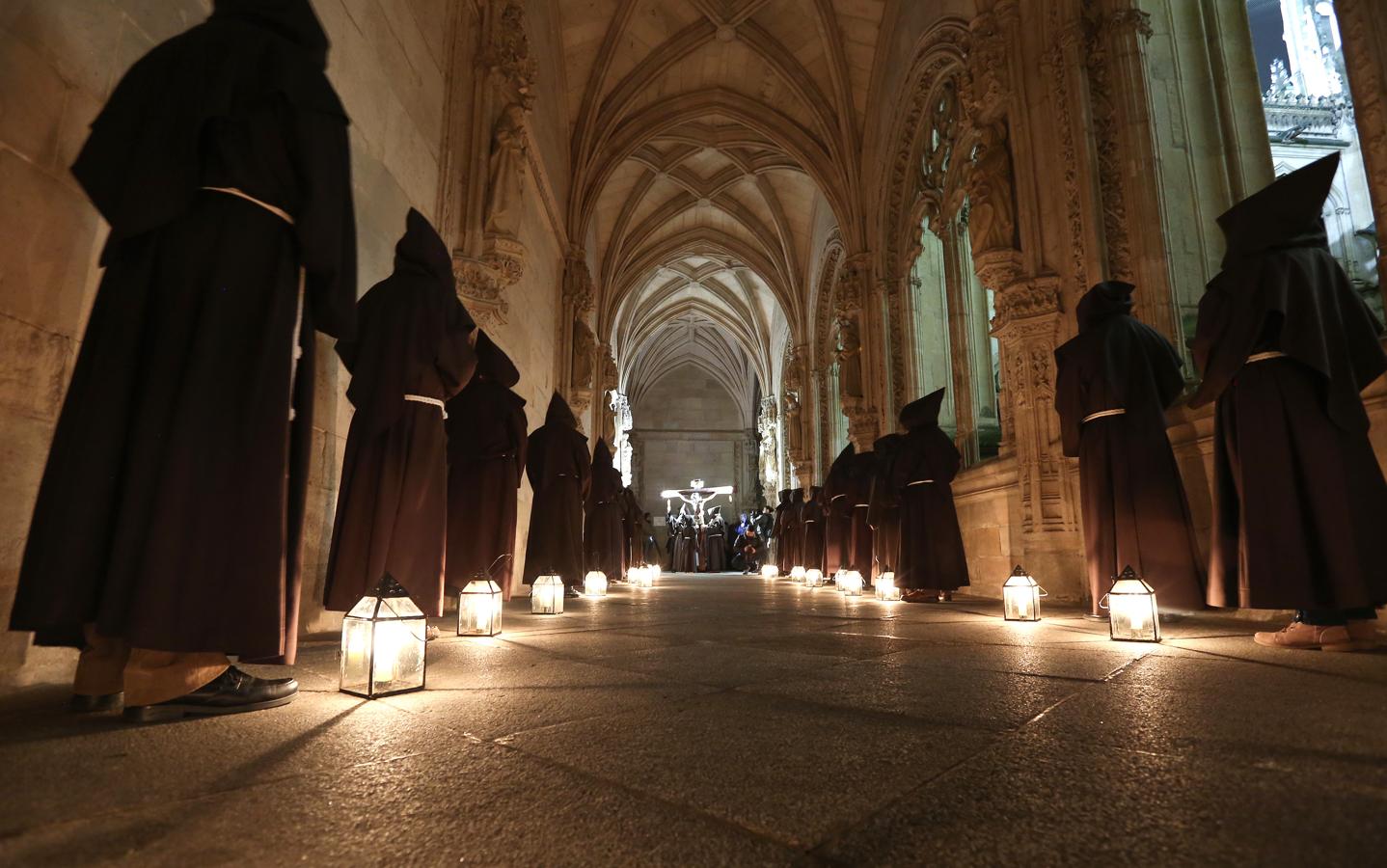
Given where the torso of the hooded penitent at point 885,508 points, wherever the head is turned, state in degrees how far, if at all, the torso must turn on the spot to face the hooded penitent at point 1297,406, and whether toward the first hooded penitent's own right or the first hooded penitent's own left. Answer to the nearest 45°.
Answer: approximately 90° to the first hooded penitent's own left

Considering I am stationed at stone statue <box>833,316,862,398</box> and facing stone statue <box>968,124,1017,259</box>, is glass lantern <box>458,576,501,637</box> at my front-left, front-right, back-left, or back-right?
front-right

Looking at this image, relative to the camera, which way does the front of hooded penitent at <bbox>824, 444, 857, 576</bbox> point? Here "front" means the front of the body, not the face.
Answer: to the viewer's left

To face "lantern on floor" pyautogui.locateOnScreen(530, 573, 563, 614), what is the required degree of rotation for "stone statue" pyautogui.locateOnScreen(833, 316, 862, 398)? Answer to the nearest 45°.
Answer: approximately 90° to its left

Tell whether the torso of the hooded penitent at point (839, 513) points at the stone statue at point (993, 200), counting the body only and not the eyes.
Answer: no

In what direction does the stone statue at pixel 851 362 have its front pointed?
to the viewer's left

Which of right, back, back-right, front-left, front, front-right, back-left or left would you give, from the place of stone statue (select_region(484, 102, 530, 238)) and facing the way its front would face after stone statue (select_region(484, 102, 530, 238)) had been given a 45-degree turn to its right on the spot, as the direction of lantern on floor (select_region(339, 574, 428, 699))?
front-right

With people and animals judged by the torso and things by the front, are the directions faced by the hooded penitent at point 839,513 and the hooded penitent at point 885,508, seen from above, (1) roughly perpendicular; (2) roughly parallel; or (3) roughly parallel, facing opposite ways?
roughly parallel

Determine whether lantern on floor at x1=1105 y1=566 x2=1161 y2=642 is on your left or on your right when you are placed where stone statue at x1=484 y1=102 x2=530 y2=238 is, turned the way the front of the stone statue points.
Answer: on your right

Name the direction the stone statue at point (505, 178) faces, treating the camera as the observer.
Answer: facing to the right of the viewer

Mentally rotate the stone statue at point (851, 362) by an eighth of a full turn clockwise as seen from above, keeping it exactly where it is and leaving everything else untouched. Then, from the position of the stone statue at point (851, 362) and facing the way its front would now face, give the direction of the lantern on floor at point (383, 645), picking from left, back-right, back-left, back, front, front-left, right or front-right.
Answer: back-left

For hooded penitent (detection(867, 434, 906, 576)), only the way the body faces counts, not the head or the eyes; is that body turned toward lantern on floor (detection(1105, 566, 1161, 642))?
no

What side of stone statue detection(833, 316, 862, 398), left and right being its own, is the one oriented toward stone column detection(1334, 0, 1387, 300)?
left
